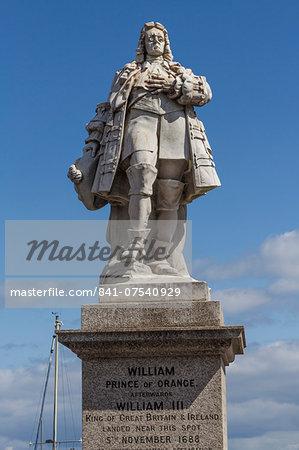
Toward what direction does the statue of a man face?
toward the camera
